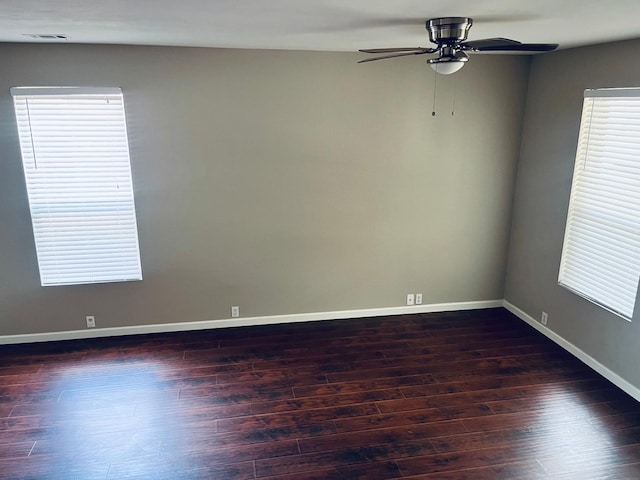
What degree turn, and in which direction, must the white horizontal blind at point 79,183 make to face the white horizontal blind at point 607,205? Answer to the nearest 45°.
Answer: approximately 45° to its left

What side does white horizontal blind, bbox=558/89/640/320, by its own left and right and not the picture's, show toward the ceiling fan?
front

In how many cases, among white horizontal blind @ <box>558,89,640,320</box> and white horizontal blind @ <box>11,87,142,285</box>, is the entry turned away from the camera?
0

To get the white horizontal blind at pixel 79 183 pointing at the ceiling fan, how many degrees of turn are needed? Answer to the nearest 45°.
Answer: approximately 45° to its left

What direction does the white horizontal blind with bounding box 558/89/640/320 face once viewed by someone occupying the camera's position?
facing the viewer and to the left of the viewer

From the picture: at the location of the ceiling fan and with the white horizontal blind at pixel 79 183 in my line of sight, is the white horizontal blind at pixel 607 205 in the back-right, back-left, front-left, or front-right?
back-right

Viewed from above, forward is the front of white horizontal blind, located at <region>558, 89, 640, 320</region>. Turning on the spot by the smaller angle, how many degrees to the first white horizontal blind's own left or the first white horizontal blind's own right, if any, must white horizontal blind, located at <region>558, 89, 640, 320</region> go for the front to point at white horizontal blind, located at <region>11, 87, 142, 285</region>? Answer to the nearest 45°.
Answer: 0° — it already faces it

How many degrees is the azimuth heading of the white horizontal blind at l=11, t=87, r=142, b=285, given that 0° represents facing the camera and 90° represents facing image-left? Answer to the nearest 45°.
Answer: approximately 0°
